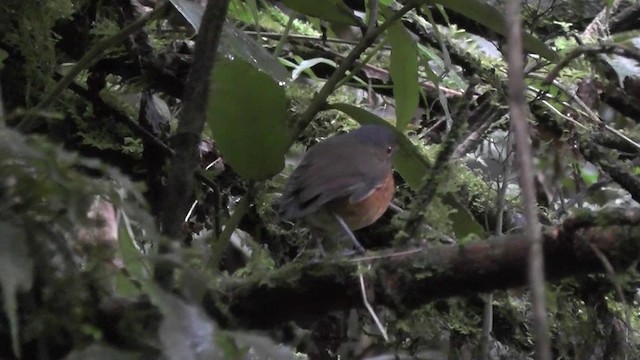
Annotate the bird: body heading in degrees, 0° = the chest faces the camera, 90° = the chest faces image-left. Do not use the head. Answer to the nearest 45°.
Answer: approximately 225°

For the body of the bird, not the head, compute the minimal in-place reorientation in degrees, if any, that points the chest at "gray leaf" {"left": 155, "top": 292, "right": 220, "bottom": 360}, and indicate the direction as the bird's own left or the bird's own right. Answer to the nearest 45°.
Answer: approximately 135° to the bird's own right

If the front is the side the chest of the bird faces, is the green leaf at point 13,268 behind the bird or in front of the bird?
behind
